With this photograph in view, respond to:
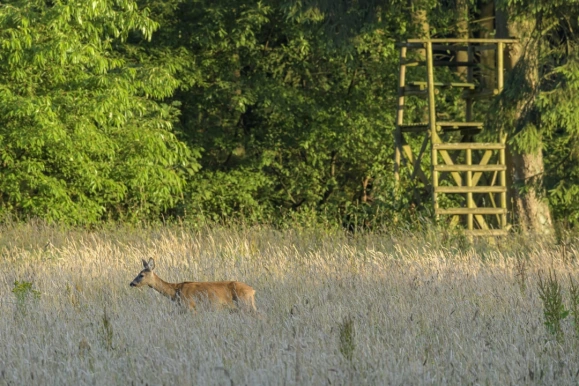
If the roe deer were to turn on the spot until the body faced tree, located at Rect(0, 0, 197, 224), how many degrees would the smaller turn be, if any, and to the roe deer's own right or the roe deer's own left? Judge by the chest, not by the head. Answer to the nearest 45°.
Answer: approximately 90° to the roe deer's own right

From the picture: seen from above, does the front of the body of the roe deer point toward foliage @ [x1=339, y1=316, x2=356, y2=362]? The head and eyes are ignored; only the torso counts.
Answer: no

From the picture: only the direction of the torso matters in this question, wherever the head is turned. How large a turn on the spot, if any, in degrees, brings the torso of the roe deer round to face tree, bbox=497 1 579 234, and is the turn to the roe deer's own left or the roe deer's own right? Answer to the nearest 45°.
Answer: approximately 135° to the roe deer's own right

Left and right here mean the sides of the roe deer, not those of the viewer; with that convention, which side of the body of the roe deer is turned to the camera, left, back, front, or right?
left

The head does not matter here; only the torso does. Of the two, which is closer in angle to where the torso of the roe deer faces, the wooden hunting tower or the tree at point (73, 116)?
the tree

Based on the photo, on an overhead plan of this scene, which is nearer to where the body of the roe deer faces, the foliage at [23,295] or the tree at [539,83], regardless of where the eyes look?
the foliage

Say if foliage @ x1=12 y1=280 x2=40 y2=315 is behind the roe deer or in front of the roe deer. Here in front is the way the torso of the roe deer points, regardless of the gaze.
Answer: in front

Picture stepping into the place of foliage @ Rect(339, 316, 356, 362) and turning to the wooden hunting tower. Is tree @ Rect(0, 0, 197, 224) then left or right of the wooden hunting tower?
left

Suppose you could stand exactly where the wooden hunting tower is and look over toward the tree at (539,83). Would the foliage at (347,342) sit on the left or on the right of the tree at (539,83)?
right

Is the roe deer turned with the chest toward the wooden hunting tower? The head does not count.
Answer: no

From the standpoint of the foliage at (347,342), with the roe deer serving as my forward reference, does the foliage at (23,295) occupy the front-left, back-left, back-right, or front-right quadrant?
front-left

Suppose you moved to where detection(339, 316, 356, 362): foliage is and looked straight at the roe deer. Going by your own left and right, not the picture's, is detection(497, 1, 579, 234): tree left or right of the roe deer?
right

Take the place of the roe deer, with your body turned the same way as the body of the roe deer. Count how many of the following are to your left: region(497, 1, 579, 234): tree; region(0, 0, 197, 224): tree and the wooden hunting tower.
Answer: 0
